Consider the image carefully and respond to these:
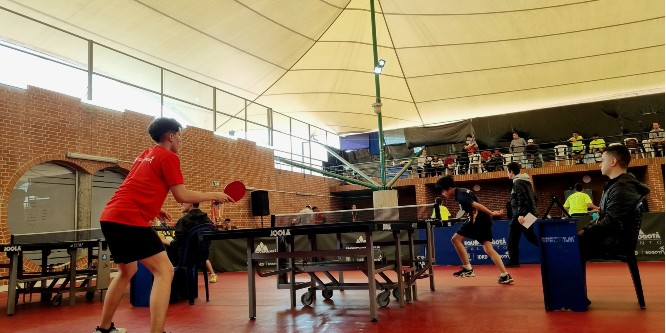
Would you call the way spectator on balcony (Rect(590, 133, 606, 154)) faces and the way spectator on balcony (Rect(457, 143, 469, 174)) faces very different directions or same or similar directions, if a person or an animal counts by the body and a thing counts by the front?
same or similar directions

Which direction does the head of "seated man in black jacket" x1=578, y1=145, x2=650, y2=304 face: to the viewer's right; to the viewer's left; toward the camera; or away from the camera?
to the viewer's left

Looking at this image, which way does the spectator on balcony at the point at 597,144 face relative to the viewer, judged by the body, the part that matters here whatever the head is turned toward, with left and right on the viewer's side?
facing the viewer

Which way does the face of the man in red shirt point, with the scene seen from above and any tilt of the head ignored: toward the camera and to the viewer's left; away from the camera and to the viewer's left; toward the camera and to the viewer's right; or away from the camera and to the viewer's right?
away from the camera and to the viewer's right

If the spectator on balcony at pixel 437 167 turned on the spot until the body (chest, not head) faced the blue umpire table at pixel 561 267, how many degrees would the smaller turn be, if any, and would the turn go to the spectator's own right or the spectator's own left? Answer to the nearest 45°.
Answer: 0° — they already face it

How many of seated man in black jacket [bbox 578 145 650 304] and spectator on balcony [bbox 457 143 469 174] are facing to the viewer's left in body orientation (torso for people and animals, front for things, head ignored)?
1

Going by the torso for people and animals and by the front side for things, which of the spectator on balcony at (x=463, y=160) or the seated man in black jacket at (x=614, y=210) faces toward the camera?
the spectator on balcony

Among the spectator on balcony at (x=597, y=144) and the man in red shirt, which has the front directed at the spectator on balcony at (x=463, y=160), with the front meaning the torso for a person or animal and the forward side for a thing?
the man in red shirt

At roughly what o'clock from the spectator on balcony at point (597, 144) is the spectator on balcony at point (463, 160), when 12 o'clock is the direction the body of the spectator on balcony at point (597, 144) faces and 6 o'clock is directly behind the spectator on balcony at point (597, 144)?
the spectator on balcony at point (463, 160) is roughly at 3 o'clock from the spectator on balcony at point (597, 144).

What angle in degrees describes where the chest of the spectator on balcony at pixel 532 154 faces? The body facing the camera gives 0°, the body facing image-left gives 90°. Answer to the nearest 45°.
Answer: approximately 0°

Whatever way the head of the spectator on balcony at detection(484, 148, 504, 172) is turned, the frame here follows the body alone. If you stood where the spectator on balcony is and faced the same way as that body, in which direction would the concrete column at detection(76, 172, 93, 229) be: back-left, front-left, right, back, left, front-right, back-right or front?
front

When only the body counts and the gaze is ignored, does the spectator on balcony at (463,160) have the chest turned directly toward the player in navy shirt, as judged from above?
yes

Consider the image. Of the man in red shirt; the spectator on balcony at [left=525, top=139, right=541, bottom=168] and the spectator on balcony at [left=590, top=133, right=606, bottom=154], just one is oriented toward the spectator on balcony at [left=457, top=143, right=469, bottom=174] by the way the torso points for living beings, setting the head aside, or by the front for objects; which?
the man in red shirt

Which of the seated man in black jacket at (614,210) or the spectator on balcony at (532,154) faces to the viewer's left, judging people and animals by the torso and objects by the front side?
the seated man in black jacket

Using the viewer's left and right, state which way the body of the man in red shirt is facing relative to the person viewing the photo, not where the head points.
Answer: facing away from the viewer and to the right of the viewer
